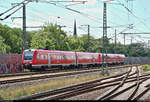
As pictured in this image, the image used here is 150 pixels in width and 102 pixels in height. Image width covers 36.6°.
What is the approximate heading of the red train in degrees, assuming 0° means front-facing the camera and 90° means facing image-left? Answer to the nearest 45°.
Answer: approximately 45°
